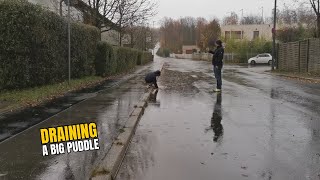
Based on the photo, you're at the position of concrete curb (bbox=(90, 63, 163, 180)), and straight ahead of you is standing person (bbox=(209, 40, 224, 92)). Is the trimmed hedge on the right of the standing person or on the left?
left

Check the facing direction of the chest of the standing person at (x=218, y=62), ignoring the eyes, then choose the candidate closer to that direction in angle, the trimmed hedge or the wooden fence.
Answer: the trimmed hedge

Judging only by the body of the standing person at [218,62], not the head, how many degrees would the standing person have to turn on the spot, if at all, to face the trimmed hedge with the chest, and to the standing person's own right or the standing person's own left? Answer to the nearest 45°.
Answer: approximately 45° to the standing person's own left

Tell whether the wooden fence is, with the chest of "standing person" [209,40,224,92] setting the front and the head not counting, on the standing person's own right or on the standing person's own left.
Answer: on the standing person's own right

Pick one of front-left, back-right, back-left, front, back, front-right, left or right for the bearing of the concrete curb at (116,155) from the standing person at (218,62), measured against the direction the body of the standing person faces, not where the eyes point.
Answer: left

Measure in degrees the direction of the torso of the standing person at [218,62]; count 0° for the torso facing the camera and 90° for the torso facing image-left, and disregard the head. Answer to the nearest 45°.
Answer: approximately 90°
